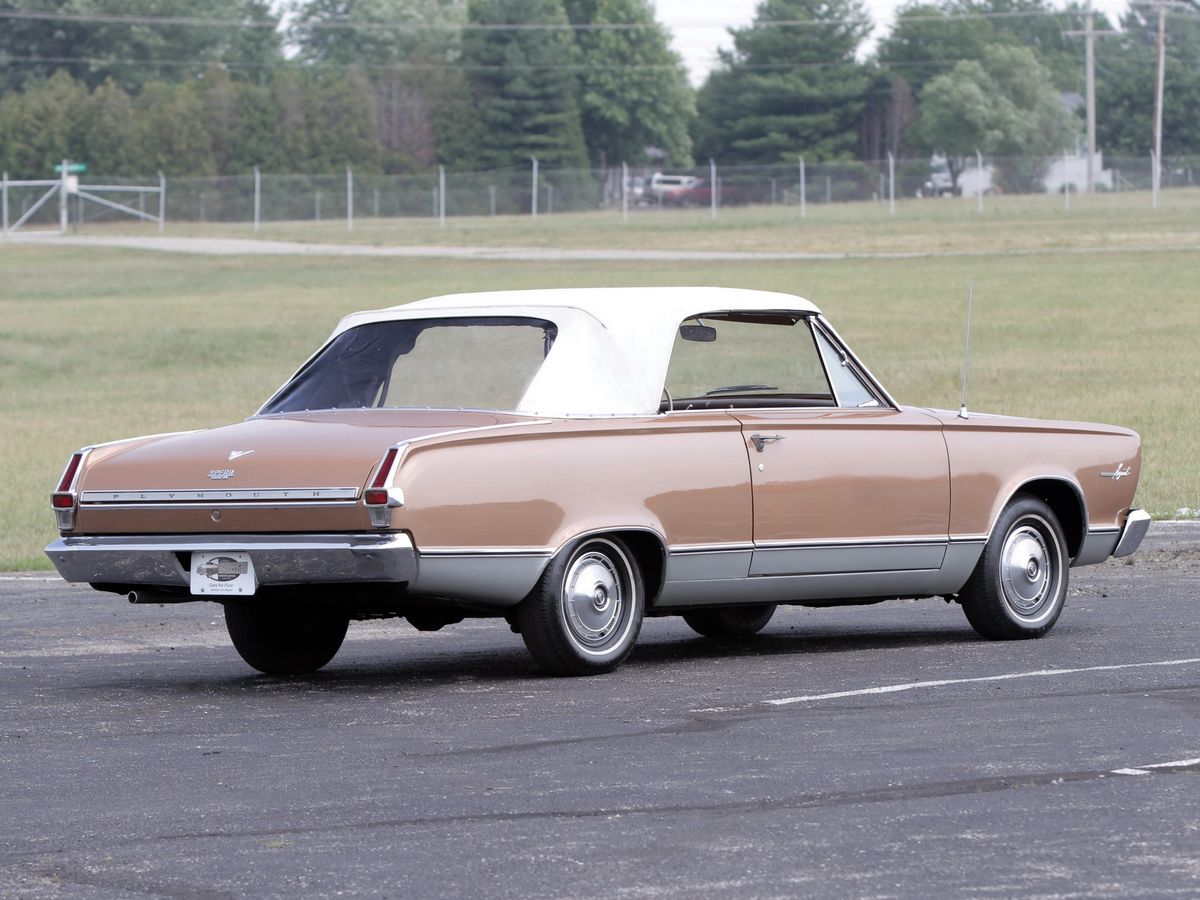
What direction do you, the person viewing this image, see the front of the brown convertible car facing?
facing away from the viewer and to the right of the viewer
